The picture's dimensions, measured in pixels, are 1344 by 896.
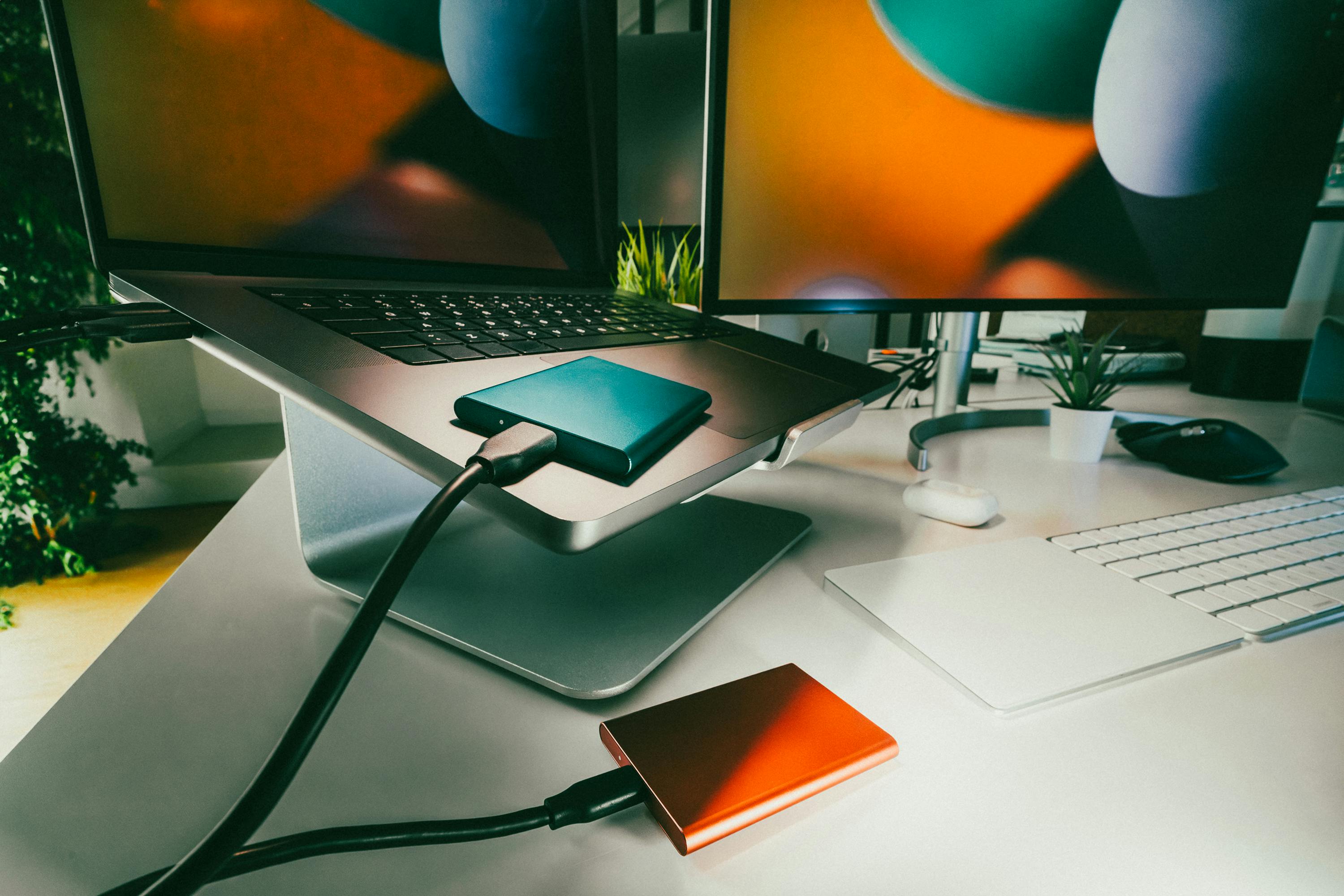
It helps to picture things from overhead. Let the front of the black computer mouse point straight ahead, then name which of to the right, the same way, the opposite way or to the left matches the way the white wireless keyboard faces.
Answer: the opposite way

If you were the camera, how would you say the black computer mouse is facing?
facing away from the viewer and to the left of the viewer
